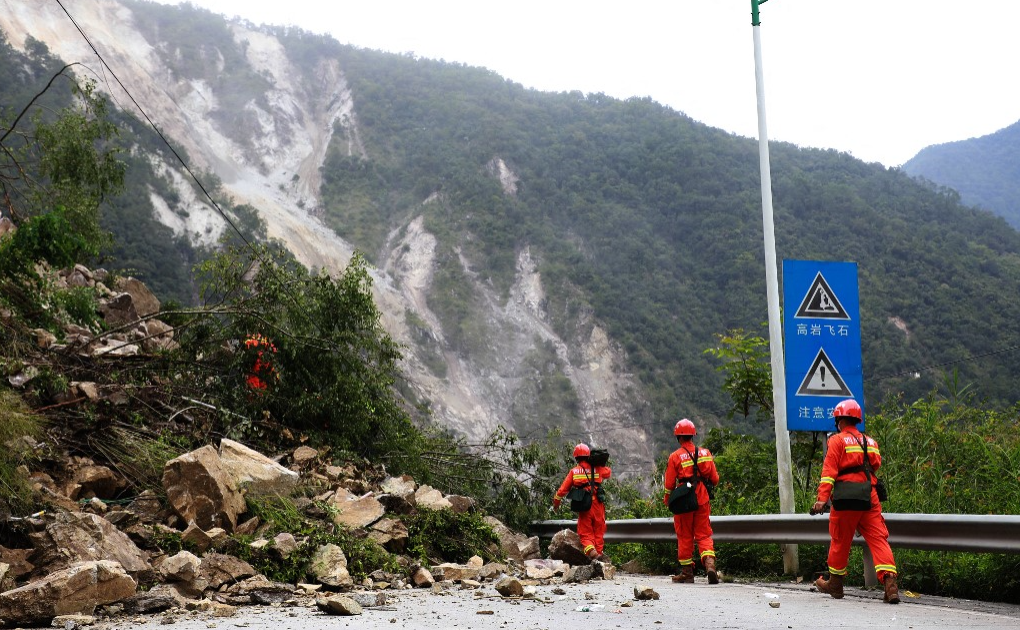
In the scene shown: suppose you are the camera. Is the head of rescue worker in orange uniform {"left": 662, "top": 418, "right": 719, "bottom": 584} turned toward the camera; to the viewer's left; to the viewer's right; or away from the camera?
away from the camera

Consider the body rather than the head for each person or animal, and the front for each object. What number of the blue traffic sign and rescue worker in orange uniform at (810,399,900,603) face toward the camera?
1

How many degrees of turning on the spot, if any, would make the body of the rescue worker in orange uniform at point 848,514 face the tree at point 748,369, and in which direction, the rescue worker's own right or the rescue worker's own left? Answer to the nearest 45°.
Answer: approximately 45° to the rescue worker's own right

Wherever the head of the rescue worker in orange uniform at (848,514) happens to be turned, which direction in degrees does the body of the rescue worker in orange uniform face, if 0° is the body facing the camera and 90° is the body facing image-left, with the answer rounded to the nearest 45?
approximately 135°

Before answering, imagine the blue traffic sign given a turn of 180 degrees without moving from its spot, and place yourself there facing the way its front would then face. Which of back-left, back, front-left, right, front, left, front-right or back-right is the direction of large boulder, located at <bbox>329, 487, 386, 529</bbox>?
left

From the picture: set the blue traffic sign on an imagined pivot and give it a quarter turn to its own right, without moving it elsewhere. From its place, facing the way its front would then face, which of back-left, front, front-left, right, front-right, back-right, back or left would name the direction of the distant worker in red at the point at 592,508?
front-right

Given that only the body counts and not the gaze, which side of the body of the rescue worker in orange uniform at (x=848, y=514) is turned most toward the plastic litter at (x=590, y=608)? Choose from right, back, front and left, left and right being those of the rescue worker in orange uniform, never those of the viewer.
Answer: left

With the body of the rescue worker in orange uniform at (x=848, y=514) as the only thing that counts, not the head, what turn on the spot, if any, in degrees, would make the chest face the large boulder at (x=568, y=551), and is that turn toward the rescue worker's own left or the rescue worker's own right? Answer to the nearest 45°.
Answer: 0° — they already face it

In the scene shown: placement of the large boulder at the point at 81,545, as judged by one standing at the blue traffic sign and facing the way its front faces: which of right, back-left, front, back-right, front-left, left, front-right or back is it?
front-right

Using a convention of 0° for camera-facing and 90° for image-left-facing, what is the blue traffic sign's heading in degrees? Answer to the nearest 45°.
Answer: approximately 0°

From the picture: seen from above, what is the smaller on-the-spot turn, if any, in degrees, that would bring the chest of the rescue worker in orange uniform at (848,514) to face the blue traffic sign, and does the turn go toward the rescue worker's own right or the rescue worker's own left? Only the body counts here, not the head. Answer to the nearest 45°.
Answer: approximately 45° to the rescue worker's own right
